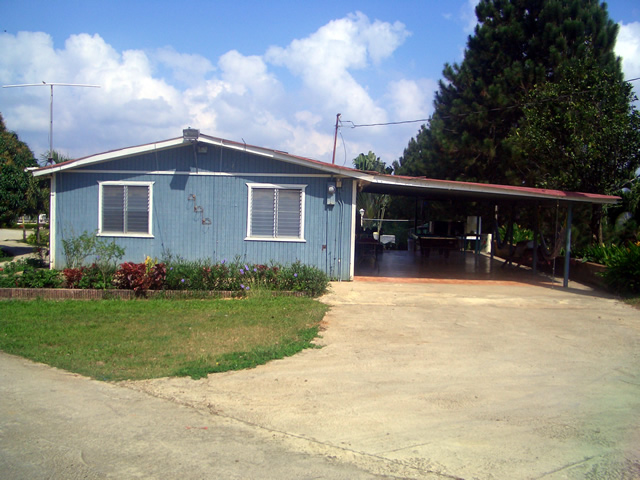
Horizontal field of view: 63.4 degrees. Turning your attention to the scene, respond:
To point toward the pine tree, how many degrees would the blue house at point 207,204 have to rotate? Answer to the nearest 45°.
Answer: approximately 135° to its left

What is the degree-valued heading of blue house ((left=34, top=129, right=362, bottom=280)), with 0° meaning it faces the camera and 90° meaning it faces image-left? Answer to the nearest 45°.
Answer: approximately 0°

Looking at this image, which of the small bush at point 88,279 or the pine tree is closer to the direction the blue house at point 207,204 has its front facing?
the small bush

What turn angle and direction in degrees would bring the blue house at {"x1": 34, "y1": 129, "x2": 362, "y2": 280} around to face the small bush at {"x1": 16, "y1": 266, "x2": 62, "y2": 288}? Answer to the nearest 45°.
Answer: approximately 45° to its right

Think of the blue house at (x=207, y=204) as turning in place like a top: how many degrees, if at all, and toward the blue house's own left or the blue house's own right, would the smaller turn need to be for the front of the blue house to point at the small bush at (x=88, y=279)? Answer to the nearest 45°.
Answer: approximately 45° to the blue house's own right

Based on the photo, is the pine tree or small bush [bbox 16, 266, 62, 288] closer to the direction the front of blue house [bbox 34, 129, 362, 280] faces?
the small bush

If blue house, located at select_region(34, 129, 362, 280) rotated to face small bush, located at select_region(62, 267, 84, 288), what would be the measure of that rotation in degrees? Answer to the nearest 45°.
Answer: approximately 45° to its right

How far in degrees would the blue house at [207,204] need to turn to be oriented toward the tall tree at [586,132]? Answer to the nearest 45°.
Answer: approximately 90° to its left

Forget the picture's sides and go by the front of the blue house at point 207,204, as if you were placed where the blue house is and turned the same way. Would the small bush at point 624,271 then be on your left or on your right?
on your left
